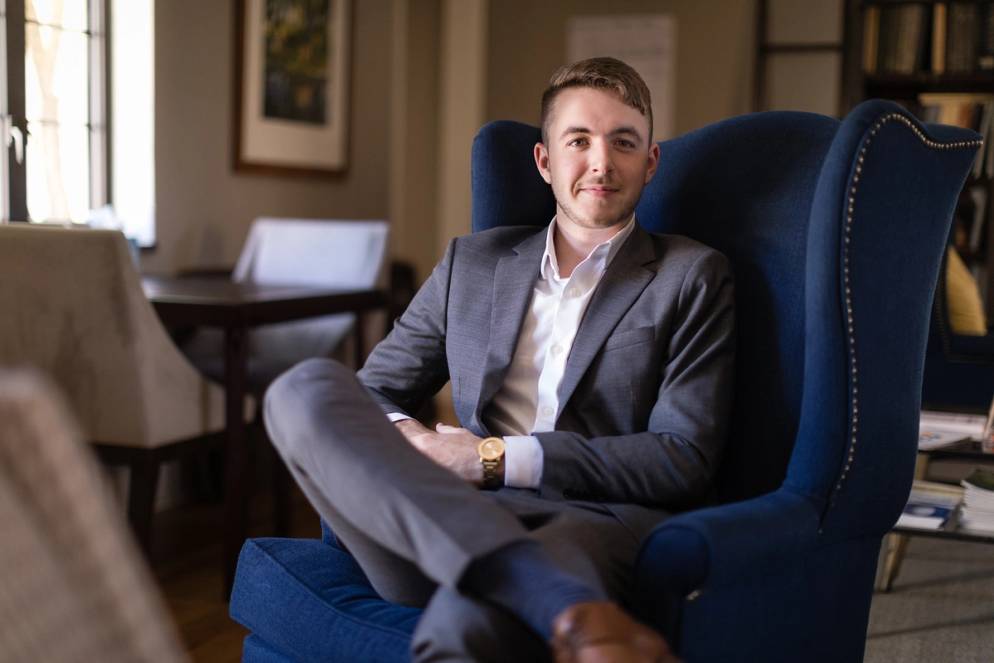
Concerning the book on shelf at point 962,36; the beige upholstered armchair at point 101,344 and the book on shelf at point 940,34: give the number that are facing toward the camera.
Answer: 2

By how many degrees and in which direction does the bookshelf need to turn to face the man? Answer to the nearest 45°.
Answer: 0° — it already faces them

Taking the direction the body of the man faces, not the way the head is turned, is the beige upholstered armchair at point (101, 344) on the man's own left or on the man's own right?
on the man's own right

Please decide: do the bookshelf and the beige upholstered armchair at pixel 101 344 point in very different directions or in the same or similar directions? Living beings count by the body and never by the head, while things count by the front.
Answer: very different directions

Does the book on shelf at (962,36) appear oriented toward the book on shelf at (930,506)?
yes

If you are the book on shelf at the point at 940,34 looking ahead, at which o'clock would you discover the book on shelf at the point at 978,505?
the book on shelf at the point at 978,505 is roughly at 12 o'clock from the book on shelf at the point at 940,34.

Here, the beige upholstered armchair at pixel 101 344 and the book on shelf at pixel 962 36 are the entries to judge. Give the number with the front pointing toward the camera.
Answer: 1

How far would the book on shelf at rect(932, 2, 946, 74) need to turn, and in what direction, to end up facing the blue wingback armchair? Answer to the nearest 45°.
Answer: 0° — it already faces it

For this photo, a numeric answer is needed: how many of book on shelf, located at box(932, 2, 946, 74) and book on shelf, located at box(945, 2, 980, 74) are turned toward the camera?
2

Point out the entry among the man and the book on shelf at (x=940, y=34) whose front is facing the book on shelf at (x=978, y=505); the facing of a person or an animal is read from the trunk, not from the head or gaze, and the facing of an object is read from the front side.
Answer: the book on shelf at (x=940, y=34)
